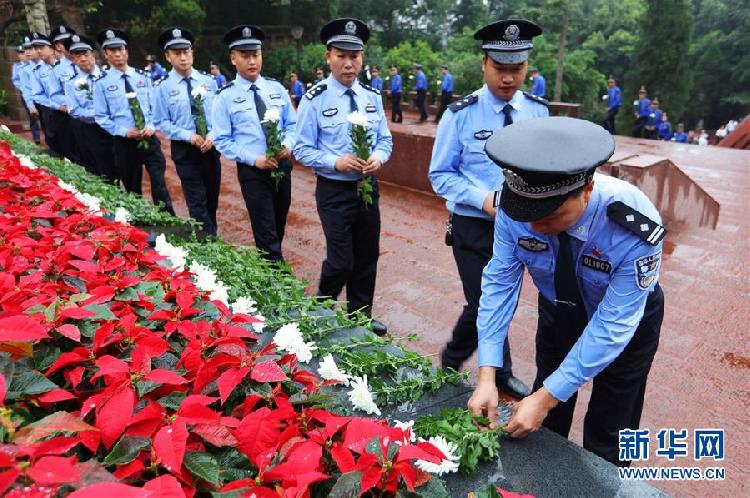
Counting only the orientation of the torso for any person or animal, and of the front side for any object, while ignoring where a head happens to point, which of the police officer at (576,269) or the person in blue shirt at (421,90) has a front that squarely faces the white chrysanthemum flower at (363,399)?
the police officer

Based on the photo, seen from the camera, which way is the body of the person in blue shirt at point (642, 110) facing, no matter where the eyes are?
to the viewer's left

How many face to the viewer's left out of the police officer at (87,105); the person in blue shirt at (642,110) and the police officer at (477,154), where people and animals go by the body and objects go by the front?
1

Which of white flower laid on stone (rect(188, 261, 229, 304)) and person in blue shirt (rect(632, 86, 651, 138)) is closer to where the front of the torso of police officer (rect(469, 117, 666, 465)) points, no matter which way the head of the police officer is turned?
the white flower laid on stone

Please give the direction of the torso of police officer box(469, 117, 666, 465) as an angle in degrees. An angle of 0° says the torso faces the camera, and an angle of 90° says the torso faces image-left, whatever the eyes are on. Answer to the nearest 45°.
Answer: approximately 45°

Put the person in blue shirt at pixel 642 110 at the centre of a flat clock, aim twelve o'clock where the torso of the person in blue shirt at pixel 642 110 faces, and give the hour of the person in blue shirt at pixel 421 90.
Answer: the person in blue shirt at pixel 421 90 is roughly at 12 o'clock from the person in blue shirt at pixel 642 110.

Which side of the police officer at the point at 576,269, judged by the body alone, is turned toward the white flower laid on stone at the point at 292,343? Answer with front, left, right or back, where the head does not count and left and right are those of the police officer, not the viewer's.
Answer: right

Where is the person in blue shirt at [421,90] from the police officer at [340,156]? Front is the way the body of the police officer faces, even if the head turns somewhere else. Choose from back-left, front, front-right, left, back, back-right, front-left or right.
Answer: back-left
